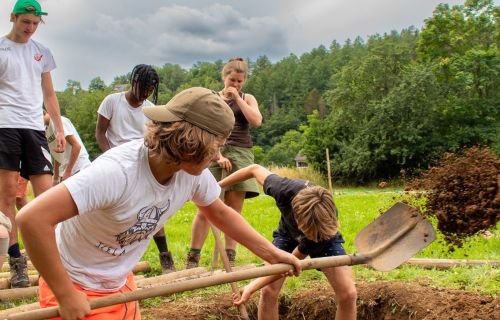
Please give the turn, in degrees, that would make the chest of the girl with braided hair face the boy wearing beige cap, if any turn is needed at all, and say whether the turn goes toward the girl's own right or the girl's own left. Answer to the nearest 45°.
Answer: approximately 45° to the girl's own right

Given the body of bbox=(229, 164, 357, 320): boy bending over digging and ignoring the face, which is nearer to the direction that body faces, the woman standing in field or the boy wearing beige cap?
the boy wearing beige cap

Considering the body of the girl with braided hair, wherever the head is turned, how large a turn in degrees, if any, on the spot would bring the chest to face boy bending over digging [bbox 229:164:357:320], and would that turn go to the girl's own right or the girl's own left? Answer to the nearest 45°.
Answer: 0° — they already face them

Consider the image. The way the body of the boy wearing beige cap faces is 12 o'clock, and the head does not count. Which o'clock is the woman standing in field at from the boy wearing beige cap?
The woman standing in field is roughly at 8 o'clock from the boy wearing beige cap.

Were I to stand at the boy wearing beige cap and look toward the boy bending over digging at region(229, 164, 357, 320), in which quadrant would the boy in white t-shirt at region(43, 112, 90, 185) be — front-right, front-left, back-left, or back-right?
front-left

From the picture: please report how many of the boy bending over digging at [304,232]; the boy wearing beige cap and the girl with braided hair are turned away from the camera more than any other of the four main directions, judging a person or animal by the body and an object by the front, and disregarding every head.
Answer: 0

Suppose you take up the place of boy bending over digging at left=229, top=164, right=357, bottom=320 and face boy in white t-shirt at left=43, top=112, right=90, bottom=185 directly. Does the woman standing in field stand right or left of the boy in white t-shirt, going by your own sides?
right

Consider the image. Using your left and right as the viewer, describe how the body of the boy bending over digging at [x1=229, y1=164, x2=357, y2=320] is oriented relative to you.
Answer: facing the viewer

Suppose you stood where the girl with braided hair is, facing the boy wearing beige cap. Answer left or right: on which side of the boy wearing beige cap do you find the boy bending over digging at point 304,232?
left

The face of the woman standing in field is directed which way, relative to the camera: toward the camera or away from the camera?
toward the camera

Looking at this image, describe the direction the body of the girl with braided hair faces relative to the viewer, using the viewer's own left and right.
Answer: facing the viewer and to the right of the viewer

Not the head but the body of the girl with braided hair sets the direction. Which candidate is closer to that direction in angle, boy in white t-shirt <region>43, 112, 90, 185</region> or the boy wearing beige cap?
the boy wearing beige cap

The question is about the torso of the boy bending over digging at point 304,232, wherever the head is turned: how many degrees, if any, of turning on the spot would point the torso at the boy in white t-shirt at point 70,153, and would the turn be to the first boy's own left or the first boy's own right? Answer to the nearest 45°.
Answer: approximately 135° to the first boy's own right

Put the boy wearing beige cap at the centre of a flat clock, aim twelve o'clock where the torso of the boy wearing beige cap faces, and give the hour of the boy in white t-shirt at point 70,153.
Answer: The boy in white t-shirt is roughly at 7 o'clock from the boy wearing beige cap.
